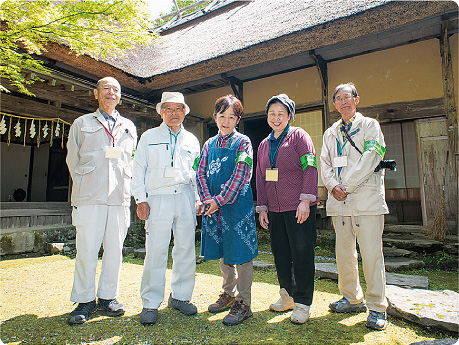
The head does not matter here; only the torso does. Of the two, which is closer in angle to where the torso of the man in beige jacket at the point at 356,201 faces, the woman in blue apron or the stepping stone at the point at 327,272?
the woman in blue apron

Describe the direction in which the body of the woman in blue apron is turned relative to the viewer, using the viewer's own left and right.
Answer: facing the viewer and to the left of the viewer

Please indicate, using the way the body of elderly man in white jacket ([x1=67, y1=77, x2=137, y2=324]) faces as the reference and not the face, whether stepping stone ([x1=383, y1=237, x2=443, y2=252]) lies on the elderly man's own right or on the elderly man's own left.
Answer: on the elderly man's own left

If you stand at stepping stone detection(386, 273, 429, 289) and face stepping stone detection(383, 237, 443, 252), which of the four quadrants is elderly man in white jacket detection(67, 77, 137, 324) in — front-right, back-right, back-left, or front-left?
back-left

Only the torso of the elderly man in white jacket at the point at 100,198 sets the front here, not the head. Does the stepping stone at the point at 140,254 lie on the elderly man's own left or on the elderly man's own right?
on the elderly man's own left

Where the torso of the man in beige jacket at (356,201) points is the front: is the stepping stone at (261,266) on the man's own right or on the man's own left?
on the man's own right

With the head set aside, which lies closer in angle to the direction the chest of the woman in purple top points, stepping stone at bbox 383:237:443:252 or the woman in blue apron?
the woman in blue apron

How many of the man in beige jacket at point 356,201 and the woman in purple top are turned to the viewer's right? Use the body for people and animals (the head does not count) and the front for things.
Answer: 0

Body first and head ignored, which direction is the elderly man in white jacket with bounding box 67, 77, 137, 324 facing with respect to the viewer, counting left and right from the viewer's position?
facing the viewer and to the right of the viewer

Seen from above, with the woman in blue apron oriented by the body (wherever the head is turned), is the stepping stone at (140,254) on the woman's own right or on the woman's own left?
on the woman's own right

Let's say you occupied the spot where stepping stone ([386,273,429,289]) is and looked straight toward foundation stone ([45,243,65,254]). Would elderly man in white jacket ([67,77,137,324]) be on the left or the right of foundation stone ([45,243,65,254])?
left

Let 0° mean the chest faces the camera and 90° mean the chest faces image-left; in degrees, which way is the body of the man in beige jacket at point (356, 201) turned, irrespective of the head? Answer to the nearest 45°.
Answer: approximately 45°
